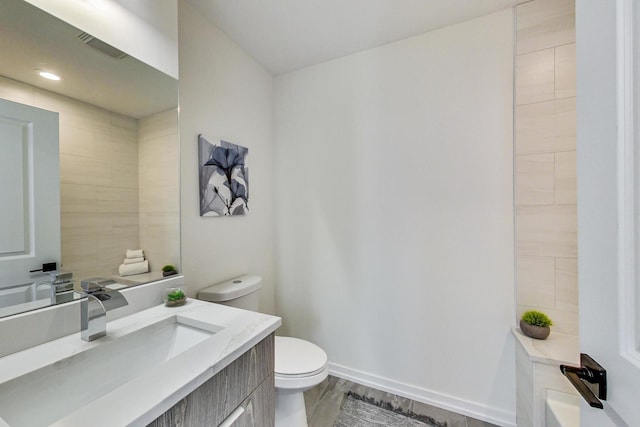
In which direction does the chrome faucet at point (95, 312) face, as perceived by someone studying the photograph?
facing the viewer and to the right of the viewer

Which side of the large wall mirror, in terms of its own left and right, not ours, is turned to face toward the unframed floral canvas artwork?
left

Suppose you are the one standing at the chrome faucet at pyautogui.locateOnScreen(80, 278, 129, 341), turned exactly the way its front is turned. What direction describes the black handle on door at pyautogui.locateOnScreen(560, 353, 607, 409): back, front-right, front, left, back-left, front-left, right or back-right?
front

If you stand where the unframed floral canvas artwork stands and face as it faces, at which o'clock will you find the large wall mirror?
The large wall mirror is roughly at 3 o'clock from the unframed floral canvas artwork.

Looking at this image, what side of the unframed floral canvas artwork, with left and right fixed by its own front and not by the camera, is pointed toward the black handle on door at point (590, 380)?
front

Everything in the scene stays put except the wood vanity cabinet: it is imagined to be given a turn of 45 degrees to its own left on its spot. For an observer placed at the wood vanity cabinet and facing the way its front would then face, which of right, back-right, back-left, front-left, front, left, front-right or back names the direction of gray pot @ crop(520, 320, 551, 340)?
front

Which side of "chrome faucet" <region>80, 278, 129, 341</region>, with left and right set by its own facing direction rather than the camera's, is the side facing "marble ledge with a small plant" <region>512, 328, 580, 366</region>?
front

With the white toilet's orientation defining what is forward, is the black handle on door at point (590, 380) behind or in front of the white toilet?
in front

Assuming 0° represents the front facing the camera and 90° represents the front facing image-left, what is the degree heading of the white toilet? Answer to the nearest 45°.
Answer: approximately 315°

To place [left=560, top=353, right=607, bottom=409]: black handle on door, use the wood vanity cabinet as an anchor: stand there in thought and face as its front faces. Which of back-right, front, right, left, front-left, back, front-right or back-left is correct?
front

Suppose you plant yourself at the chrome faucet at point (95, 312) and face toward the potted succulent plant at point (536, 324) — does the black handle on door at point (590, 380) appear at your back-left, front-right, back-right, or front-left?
front-right
